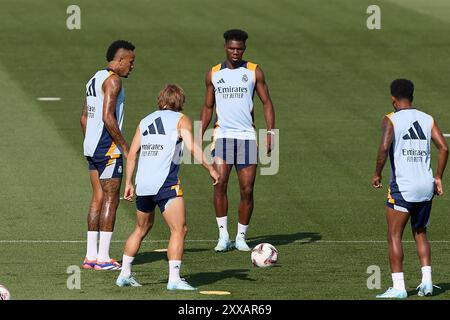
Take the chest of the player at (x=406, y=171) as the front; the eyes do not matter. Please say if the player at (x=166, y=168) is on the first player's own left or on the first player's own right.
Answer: on the first player's own left

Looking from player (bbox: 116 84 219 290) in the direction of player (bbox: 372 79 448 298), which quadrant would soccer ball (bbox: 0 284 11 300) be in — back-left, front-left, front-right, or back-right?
back-right

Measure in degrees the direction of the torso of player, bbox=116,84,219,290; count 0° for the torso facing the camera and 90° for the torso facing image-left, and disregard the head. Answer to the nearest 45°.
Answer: approximately 225°

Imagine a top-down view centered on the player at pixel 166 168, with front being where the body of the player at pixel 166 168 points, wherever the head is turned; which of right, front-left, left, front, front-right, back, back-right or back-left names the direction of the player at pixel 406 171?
front-right

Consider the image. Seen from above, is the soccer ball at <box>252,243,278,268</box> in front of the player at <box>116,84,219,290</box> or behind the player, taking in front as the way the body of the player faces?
in front

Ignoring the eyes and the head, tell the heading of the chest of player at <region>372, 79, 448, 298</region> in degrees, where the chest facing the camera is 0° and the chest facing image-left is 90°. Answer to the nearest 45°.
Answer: approximately 135°

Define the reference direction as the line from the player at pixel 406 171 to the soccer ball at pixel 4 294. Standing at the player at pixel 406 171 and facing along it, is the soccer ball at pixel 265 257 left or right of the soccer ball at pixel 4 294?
right

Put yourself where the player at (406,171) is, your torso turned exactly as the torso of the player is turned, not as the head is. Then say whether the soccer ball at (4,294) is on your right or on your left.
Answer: on your left

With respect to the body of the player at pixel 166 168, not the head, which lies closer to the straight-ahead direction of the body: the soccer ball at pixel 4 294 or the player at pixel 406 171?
the player
